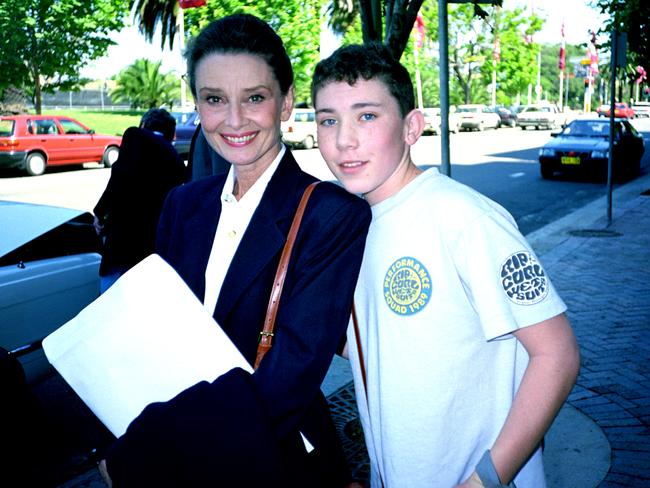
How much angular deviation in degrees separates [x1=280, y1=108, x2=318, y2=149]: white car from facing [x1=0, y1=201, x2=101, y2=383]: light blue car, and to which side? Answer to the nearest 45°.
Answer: approximately 135° to its right

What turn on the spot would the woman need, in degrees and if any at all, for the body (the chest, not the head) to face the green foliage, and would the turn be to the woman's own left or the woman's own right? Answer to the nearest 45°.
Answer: approximately 135° to the woman's own right
